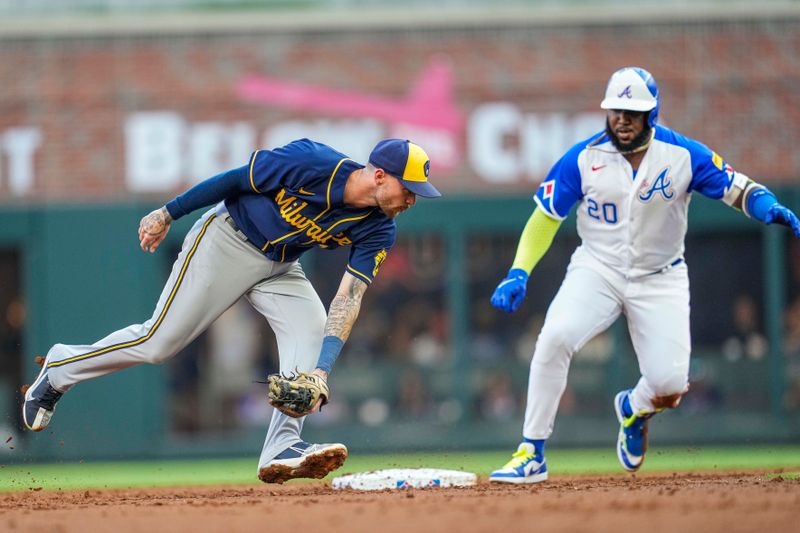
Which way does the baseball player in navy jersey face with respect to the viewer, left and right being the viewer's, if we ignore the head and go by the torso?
facing the viewer and to the right of the viewer

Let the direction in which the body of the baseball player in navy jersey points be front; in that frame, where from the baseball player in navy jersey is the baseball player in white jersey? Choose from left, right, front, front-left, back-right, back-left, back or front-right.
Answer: front-left
